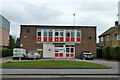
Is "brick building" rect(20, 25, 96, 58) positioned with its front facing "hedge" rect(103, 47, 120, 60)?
no

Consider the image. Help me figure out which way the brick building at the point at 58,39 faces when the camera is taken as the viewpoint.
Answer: facing the viewer
